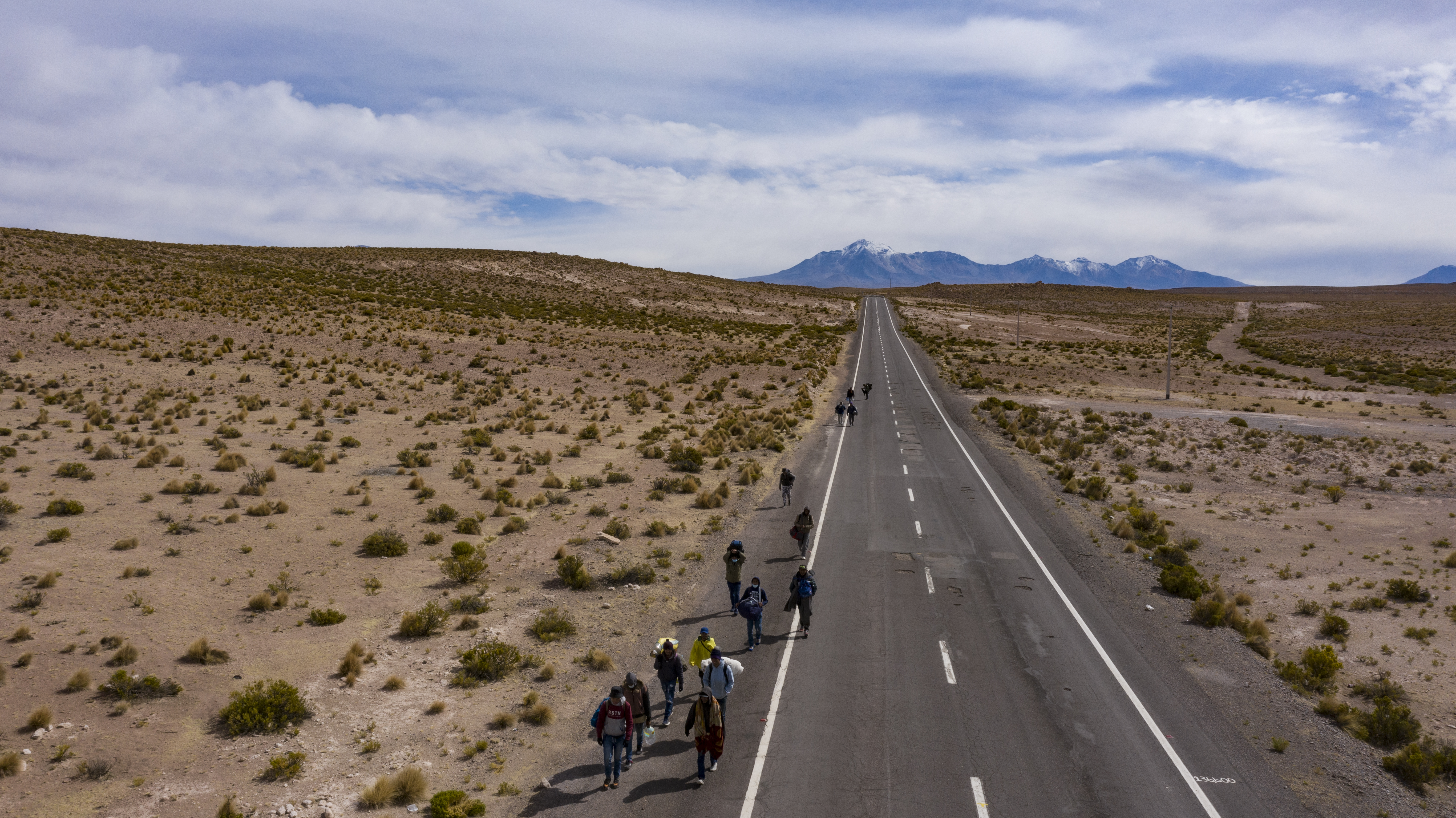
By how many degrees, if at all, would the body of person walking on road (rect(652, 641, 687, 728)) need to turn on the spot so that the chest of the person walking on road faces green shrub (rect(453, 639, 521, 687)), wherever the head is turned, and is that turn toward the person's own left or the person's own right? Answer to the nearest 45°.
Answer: approximately 135° to the person's own right

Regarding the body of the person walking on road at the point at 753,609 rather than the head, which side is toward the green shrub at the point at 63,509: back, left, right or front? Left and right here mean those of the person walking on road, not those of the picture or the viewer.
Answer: right

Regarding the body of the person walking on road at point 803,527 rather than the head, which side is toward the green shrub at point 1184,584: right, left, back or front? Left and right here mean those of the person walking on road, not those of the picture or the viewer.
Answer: left

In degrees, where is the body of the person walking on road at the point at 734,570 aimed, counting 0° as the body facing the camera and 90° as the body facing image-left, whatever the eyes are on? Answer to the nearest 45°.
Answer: approximately 0°

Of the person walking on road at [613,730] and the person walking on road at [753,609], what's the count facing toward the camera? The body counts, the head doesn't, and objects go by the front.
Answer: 2

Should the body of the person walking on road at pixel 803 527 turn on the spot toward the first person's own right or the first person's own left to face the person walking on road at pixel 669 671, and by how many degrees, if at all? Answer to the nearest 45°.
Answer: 0° — they already face them

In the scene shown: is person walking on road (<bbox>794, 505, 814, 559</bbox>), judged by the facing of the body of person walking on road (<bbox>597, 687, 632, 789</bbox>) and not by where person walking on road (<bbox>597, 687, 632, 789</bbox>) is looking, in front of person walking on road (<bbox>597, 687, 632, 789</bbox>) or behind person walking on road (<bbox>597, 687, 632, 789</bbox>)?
behind

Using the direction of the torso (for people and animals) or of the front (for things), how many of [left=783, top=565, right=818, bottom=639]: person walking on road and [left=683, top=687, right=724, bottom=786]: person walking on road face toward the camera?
2

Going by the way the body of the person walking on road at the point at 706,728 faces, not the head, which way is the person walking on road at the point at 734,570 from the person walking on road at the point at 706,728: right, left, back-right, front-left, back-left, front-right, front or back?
back
